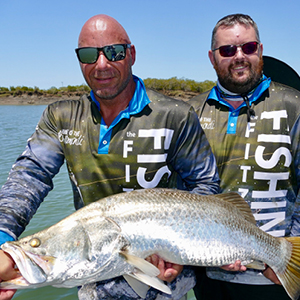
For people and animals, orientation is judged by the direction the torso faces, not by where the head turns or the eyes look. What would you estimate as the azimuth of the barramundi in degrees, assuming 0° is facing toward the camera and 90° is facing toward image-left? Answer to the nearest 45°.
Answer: approximately 90°
